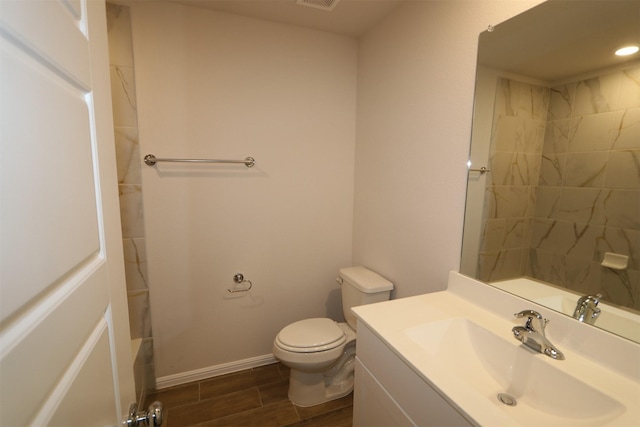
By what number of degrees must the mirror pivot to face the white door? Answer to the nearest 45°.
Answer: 0° — it already faces it

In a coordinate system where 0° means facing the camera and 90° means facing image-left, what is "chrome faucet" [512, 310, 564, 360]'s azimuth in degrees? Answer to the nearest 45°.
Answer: approximately 45°

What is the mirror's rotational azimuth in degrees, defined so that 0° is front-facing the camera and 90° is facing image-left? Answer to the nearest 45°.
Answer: approximately 45°

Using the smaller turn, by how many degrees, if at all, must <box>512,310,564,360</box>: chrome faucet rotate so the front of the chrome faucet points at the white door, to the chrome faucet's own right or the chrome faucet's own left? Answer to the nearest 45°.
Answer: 0° — it already faces it
